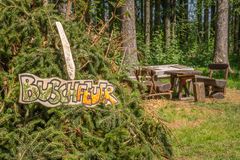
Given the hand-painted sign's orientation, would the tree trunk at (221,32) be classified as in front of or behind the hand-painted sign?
behind

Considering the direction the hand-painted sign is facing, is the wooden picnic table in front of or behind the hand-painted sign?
behind

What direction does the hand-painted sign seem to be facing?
toward the camera

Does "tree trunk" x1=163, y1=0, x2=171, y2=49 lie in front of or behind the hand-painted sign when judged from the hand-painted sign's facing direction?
behind

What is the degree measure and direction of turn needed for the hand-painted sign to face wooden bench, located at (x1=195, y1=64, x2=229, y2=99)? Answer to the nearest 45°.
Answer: approximately 135° to its left
